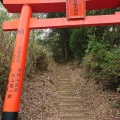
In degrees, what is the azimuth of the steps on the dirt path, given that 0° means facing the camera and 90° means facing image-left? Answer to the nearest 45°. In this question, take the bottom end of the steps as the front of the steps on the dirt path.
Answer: approximately 0°

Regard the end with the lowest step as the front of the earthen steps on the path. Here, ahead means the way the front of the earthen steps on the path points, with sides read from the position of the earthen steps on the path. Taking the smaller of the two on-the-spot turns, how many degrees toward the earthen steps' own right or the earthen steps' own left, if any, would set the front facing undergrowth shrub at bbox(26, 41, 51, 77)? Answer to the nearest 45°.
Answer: approximately 135° to the earthen steps' own right
